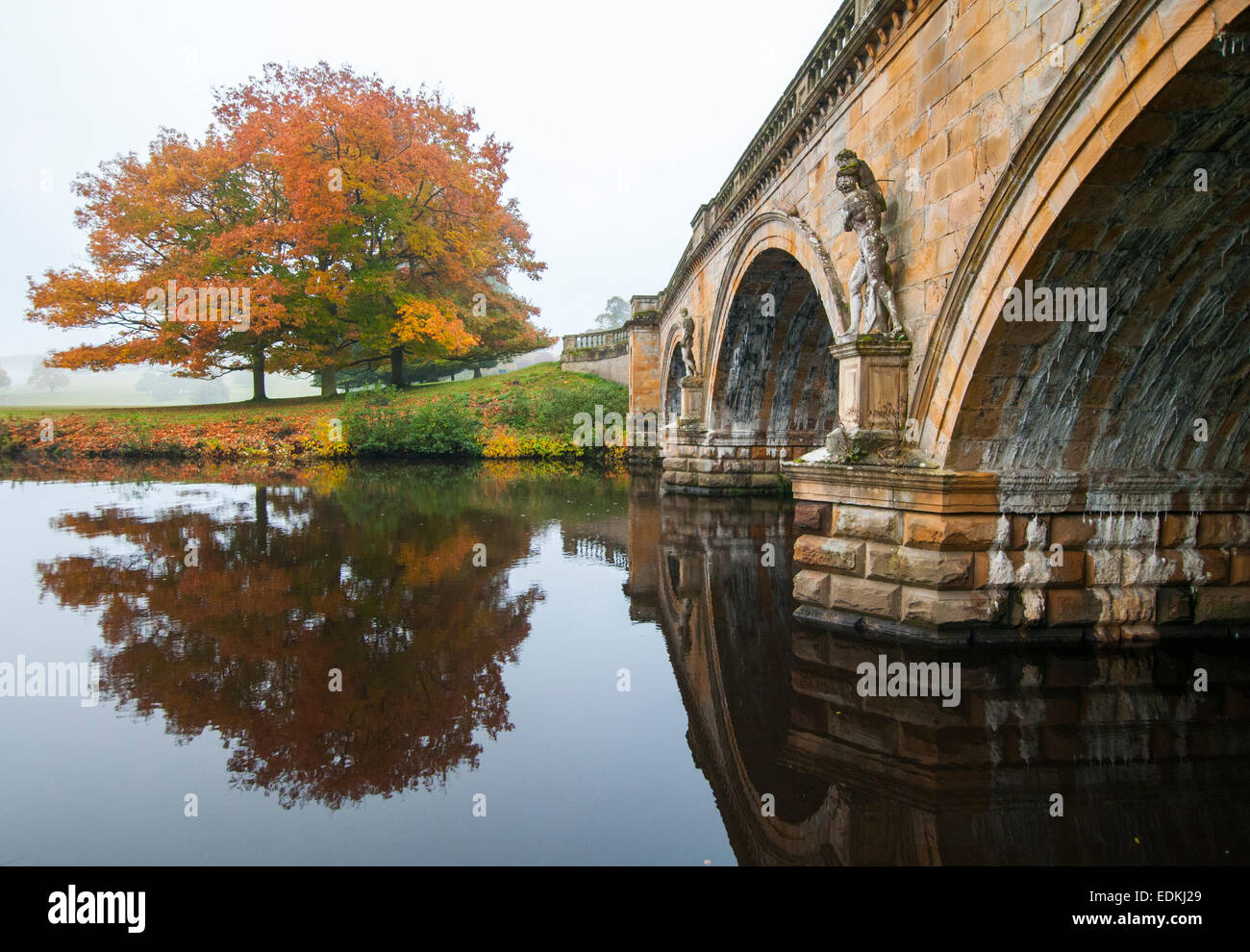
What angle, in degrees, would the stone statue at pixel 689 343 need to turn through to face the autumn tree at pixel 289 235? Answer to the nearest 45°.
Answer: approximately 45° to its right

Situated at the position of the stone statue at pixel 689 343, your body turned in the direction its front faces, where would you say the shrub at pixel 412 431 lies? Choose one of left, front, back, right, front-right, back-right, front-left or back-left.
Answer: front-right

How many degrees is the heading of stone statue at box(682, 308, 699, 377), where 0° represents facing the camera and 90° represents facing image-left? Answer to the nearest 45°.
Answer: approximately 90°
